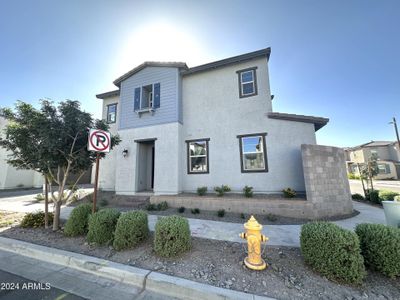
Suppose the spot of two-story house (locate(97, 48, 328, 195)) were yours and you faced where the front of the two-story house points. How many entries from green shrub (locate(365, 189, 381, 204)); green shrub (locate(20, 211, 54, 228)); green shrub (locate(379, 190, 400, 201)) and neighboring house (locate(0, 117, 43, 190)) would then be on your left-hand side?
2

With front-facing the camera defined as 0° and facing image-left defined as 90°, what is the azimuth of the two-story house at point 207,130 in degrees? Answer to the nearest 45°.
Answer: approximately 0°

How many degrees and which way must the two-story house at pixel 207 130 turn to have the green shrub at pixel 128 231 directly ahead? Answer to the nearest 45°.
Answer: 0° — it already faces it

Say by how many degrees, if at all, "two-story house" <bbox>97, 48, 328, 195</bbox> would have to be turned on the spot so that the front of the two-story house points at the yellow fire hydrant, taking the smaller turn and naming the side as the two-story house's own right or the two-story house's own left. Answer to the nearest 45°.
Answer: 0° — it already faces it

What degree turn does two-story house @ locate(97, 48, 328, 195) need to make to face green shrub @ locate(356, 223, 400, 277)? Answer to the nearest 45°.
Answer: approximately 45° to its left

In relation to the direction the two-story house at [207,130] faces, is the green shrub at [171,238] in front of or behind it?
in front

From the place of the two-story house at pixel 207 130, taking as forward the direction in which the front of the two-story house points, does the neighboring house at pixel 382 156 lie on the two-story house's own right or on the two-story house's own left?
on the two-story house's own left

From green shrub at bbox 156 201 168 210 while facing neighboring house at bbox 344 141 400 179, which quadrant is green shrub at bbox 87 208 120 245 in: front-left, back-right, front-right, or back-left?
back-right
